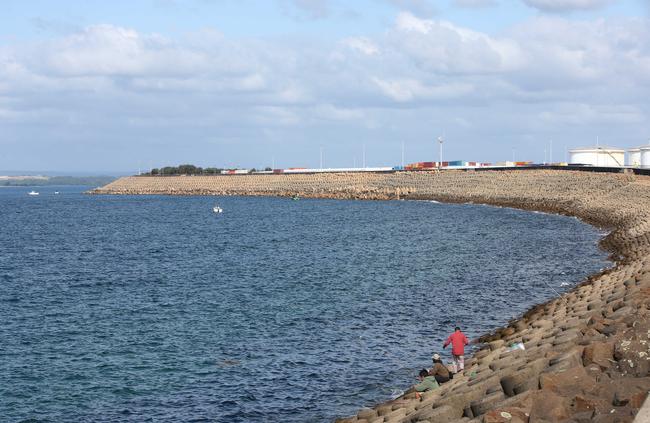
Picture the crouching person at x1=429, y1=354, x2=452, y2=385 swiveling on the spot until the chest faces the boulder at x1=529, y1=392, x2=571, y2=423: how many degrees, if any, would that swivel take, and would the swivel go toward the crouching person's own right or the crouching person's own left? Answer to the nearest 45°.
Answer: approximately 135° to the crouching person's own left

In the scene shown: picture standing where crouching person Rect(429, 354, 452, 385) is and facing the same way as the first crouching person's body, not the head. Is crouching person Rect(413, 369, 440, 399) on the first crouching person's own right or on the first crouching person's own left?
on the first crouching person's own left

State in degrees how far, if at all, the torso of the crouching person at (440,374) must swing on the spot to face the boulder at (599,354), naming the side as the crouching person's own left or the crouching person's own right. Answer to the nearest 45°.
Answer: approximately 180°

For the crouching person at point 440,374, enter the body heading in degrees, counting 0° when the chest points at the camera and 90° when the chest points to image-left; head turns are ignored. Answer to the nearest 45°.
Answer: approximately 135°
